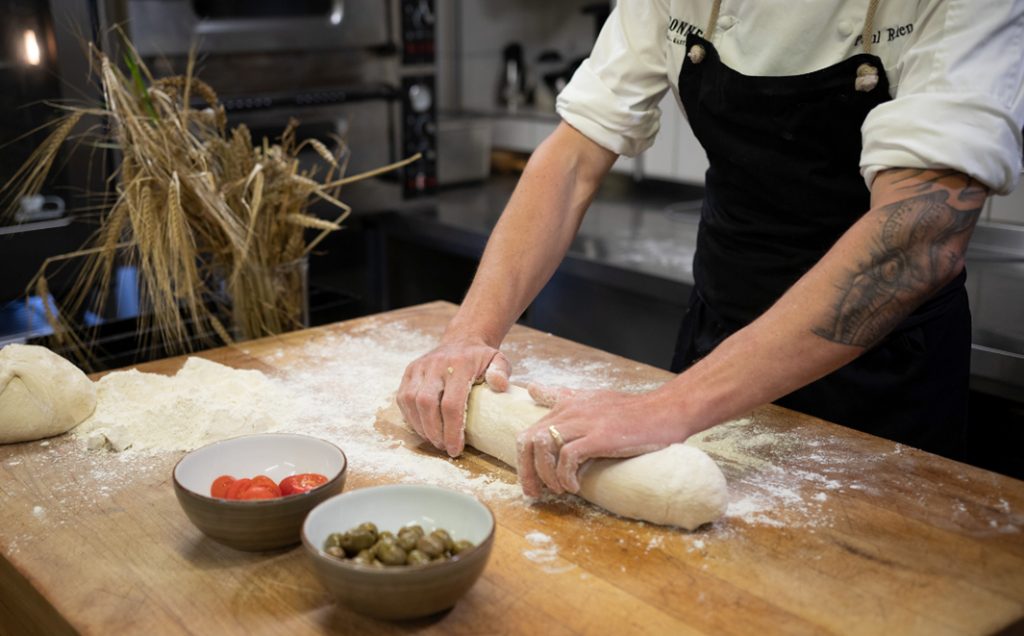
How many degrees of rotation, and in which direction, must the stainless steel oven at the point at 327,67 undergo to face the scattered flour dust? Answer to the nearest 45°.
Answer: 0° — it already faces it

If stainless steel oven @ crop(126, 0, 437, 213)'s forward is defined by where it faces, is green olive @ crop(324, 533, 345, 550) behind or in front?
in front

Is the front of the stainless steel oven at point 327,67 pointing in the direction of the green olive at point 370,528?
yes

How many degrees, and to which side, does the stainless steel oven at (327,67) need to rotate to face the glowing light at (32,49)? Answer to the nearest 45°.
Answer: approximately 45° to its right

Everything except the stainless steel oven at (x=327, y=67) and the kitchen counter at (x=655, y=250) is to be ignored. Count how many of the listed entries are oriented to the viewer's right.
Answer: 0

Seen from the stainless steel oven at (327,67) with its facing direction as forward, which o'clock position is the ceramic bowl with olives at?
The ceramic bowl with olives is roughly at 12 o'clock from the stainless steel oven.

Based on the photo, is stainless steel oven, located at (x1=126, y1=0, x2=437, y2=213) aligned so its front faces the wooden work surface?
yes

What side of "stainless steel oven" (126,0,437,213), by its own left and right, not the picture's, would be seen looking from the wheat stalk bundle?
front

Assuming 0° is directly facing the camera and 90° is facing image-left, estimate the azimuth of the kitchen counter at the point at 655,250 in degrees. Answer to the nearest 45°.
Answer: approximately 45°
